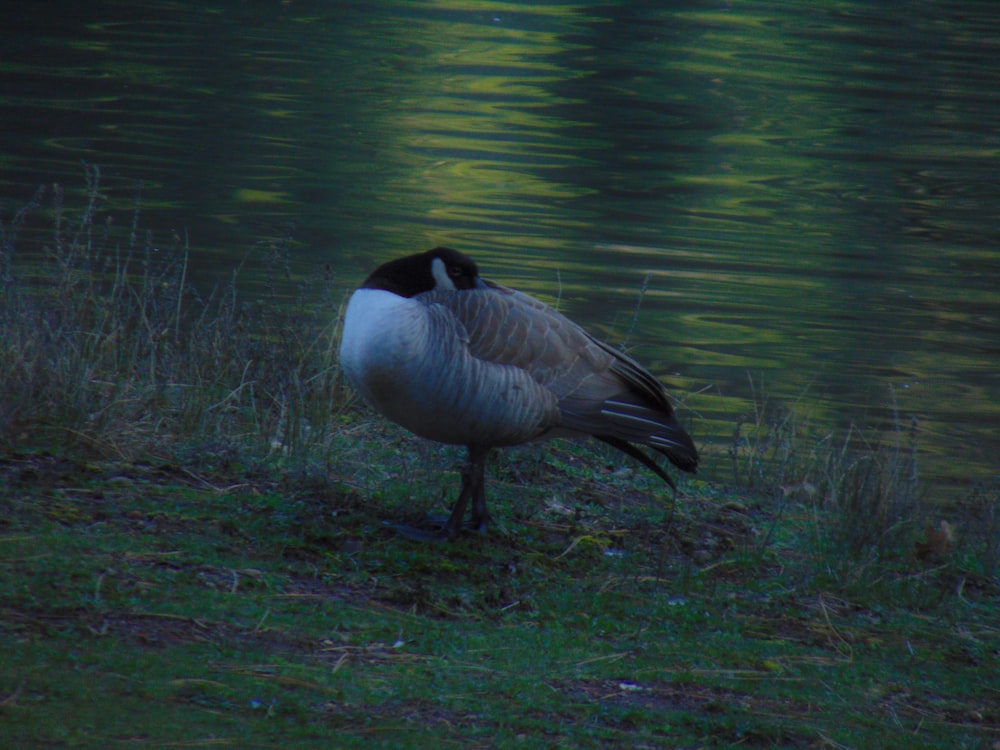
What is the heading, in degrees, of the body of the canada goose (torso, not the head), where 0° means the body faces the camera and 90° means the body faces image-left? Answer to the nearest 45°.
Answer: approximately 90°
